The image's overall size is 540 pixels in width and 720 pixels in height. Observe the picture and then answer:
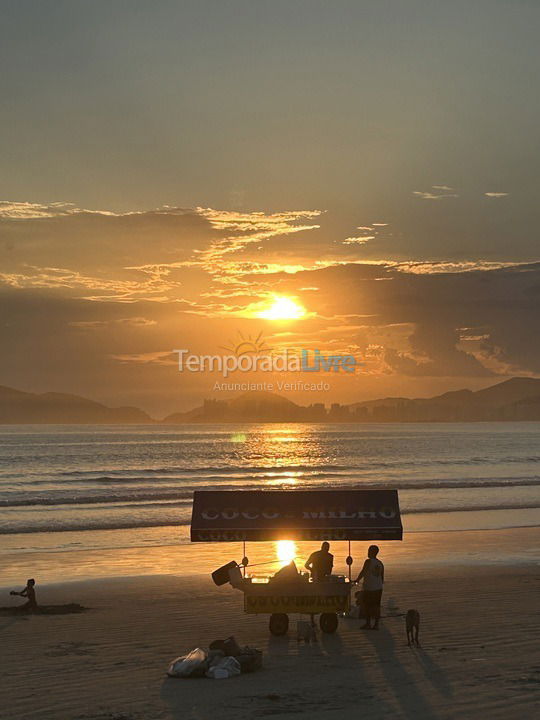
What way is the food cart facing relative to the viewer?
toward the camera

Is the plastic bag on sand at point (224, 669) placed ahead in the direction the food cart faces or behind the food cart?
ahead
